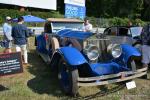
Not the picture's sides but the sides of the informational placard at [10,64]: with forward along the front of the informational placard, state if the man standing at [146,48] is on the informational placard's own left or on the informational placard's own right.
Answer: on the informational placard's own left

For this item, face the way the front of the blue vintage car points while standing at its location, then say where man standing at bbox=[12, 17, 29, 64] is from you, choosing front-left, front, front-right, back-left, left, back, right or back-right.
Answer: back

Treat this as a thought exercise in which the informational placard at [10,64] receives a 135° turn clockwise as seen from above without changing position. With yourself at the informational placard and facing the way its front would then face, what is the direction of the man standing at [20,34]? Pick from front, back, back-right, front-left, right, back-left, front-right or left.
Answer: front-right

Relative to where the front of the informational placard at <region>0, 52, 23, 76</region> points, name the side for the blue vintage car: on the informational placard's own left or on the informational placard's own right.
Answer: on the informational placard's own left

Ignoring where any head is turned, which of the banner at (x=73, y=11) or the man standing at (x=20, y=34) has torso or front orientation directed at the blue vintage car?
the banner
